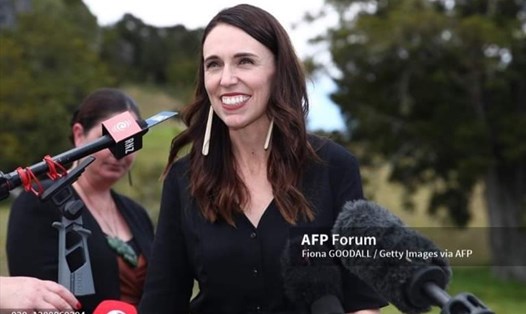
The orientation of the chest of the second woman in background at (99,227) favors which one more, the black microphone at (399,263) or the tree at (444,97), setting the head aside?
the black microphone

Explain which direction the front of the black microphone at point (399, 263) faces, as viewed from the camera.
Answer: facing away from the viewer and to the left of the viewer

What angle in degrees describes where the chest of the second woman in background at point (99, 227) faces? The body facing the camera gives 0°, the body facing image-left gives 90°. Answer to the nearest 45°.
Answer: approximately 315°

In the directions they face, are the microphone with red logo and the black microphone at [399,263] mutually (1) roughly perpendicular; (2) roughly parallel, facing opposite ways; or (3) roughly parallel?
roughly perpendicular

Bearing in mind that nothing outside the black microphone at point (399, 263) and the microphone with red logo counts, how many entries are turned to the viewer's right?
1

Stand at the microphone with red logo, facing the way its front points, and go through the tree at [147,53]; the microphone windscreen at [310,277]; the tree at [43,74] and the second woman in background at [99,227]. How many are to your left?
3

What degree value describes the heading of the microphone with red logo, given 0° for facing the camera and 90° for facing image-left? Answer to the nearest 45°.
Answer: approximately 270°

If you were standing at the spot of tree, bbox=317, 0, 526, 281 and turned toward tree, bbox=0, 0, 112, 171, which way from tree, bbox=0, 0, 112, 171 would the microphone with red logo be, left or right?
left

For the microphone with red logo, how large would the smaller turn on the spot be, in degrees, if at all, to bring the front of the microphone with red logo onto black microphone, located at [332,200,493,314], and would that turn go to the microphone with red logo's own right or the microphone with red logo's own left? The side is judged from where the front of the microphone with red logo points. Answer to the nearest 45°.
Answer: approximately 45° to the microphone with red logo's own right

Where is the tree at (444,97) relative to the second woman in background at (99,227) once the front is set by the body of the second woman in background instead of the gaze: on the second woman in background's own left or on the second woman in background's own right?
on the second woman in background's own left

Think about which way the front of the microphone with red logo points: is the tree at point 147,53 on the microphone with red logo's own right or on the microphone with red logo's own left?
on the microphone with red logo's own left

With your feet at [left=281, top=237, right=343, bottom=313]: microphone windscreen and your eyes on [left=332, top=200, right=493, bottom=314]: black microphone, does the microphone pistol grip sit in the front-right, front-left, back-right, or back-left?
back-right
